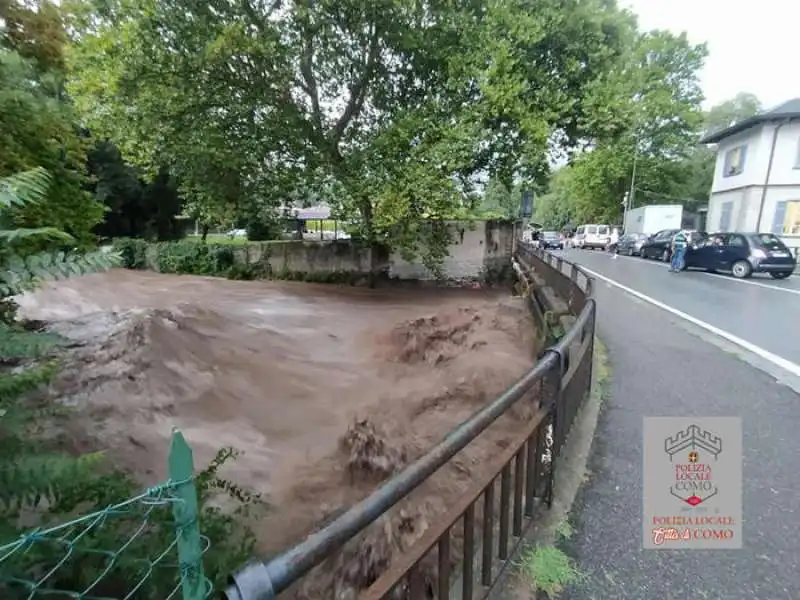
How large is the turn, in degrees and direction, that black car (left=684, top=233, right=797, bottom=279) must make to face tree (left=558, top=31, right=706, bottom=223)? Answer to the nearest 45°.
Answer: approximately 45° to its right

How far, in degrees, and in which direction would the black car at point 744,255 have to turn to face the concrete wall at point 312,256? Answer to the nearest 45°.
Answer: approximately 90° to its left

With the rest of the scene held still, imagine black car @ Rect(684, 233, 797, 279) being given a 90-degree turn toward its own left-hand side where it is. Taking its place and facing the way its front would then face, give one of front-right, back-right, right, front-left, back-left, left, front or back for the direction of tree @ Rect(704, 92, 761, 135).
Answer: back-right

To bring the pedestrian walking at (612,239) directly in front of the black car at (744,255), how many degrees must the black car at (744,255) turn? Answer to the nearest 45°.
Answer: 0° — it already faces them

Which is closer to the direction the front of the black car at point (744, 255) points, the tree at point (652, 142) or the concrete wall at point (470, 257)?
the tree

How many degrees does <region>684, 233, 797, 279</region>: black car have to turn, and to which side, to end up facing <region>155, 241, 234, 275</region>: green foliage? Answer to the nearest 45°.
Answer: approximately 90° to its left

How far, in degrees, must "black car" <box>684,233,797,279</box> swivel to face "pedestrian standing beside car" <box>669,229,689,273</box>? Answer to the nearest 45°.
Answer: approximately 45° to its left

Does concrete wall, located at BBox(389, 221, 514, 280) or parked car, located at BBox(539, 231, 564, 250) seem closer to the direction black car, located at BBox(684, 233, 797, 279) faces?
the parked car

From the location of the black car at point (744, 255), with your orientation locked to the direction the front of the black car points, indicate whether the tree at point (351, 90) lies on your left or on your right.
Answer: on your left

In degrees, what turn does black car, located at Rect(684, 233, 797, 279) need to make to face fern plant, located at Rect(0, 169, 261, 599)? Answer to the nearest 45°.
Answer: approximately 135° to its left

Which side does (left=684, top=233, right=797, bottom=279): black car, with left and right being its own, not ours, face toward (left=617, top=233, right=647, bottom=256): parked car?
front

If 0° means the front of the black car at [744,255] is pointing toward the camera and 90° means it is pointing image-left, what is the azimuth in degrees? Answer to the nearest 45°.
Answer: approximately 135°

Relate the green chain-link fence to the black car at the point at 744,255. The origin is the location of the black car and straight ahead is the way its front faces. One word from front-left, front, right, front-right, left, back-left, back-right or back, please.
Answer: back-left

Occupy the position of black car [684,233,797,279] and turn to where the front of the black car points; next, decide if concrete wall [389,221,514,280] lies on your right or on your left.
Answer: on your left

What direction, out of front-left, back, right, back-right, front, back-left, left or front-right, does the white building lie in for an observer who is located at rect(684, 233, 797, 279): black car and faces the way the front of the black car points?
front-right

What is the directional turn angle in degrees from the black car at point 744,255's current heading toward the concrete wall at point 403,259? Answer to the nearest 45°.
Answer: approximately 90° to its left
